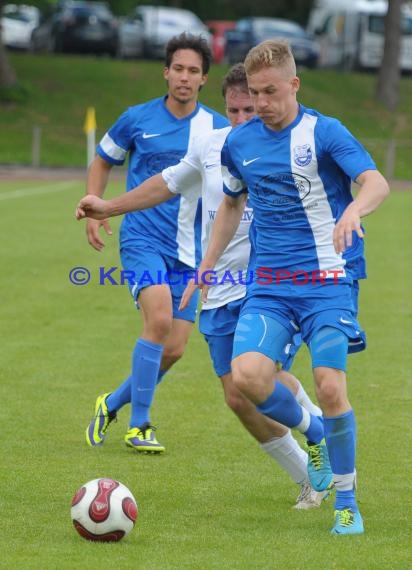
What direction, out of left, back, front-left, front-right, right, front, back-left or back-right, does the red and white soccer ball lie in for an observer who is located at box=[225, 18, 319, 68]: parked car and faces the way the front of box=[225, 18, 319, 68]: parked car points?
front-right

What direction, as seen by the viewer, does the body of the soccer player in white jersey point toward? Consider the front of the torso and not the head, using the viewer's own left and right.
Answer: facing the viewer

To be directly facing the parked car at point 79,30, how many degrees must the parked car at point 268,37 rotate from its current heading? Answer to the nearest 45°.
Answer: approximately 135° to its right

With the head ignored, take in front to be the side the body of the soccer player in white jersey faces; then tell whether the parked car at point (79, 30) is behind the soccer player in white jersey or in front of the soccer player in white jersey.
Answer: behind

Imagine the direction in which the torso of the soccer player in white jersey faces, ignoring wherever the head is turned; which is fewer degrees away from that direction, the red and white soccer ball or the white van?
the red and white soccer ball

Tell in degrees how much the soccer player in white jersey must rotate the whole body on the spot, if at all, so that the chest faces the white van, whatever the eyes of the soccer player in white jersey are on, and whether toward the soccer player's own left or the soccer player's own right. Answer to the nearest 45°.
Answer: approximately 180°

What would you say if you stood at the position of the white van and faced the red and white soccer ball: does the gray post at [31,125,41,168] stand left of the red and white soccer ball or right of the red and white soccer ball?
right

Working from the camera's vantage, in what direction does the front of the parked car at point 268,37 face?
facing the viewer and to the right of the viewer

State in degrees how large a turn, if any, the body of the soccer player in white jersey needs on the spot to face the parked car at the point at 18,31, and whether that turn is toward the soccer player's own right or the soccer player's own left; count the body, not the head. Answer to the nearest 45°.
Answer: approximately 180°

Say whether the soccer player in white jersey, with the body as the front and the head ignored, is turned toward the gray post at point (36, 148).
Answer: no

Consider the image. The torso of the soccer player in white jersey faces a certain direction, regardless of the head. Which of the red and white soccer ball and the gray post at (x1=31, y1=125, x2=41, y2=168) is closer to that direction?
the red and white soccer ball

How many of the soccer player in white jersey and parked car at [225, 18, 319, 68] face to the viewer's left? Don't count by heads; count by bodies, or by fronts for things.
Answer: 0

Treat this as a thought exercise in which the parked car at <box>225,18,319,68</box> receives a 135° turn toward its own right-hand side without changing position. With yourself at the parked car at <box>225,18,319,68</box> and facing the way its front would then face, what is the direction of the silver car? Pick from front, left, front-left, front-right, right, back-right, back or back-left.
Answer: front
